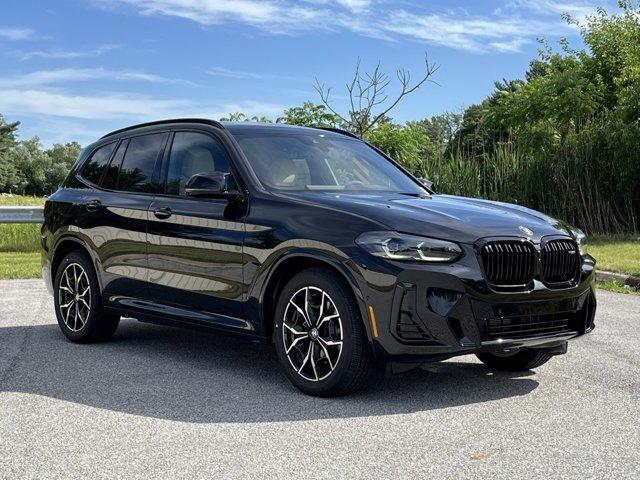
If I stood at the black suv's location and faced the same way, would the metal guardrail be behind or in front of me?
behind

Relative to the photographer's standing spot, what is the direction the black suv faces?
facing the viewer and to the right of the viewer
